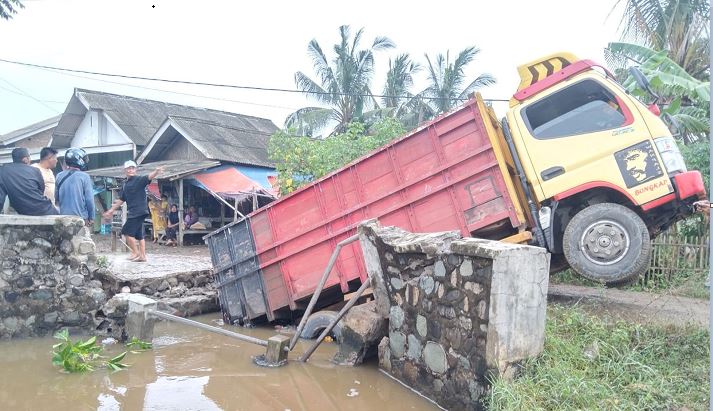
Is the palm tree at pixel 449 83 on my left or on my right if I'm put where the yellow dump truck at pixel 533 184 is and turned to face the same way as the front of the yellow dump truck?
on my left

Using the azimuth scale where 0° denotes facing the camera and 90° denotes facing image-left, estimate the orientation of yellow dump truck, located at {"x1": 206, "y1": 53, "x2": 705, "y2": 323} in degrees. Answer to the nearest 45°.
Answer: approximately 270°

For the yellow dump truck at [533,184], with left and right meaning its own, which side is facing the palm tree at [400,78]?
left

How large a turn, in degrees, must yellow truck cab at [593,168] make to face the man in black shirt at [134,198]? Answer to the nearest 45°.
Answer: approximately 180°

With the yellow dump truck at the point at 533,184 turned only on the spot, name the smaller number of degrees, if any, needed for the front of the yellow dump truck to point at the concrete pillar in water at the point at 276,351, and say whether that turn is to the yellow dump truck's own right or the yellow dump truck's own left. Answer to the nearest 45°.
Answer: approximately 180°

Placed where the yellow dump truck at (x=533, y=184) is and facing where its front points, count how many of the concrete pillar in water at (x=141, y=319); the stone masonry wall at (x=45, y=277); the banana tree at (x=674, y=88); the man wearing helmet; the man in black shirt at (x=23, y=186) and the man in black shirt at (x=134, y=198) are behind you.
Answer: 5
